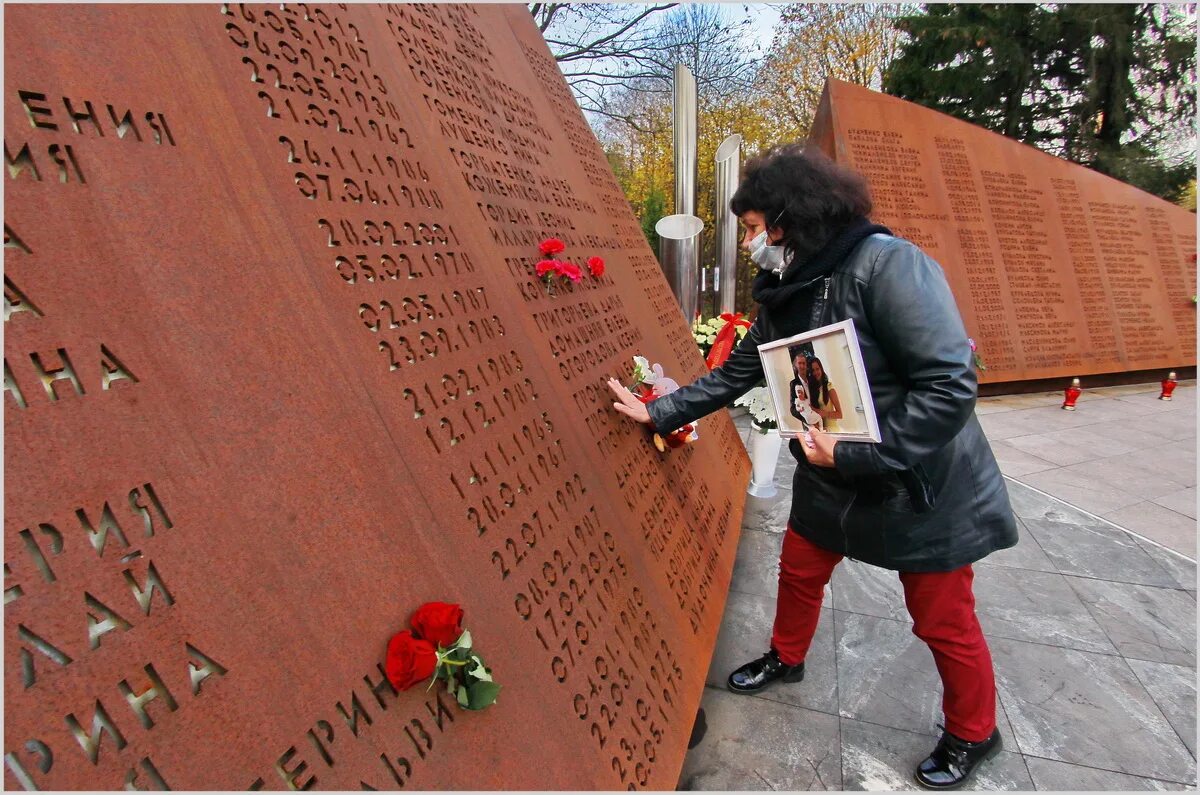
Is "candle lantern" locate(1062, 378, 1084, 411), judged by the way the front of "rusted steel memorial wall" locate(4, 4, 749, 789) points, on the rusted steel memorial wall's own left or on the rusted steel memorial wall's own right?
on the rusted steel memorial wall's own left

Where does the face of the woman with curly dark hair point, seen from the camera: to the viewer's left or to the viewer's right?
to the viewer's left

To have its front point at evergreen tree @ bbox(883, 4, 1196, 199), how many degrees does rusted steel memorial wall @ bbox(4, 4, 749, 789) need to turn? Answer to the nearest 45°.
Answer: approximately 90° to its left

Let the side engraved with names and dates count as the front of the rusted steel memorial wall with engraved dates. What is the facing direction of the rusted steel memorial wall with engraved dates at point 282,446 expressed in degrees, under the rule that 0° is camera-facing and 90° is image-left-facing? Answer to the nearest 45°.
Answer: approximately 315°

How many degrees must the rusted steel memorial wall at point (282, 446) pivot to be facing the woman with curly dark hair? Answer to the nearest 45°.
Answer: approximately 45° to its left

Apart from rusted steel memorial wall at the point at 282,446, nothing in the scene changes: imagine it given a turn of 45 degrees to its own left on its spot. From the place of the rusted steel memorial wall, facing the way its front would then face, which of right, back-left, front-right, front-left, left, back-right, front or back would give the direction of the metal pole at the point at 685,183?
front-left

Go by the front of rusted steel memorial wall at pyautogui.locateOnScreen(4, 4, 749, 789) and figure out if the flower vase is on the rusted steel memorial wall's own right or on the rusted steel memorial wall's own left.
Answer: on the rusted steel memorial wall's own left

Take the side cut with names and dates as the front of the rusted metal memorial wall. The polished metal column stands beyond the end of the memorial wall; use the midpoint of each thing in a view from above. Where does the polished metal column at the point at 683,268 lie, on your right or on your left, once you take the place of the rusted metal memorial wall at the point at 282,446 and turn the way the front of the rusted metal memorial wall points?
on your left

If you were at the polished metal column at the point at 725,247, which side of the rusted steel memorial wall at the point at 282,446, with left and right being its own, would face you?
left

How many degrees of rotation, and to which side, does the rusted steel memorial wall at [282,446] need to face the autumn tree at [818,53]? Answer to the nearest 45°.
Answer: approximately 90° to its left
